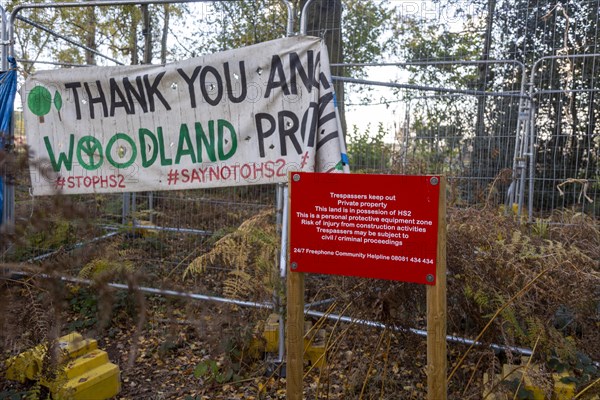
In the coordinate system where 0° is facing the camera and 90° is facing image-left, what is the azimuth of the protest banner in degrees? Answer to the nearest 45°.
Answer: approximately 0°

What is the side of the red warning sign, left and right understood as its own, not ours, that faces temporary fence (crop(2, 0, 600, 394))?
back

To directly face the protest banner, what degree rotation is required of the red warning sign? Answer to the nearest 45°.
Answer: approximately 135° to its right

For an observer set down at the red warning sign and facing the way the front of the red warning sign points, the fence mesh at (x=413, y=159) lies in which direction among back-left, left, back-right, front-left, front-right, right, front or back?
back

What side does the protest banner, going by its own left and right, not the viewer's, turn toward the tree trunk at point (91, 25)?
back

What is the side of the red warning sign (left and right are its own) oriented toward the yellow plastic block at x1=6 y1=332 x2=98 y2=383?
right

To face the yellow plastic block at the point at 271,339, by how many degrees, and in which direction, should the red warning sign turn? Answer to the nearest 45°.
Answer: approximately 135° to its right

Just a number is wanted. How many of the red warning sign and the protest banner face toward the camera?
2
